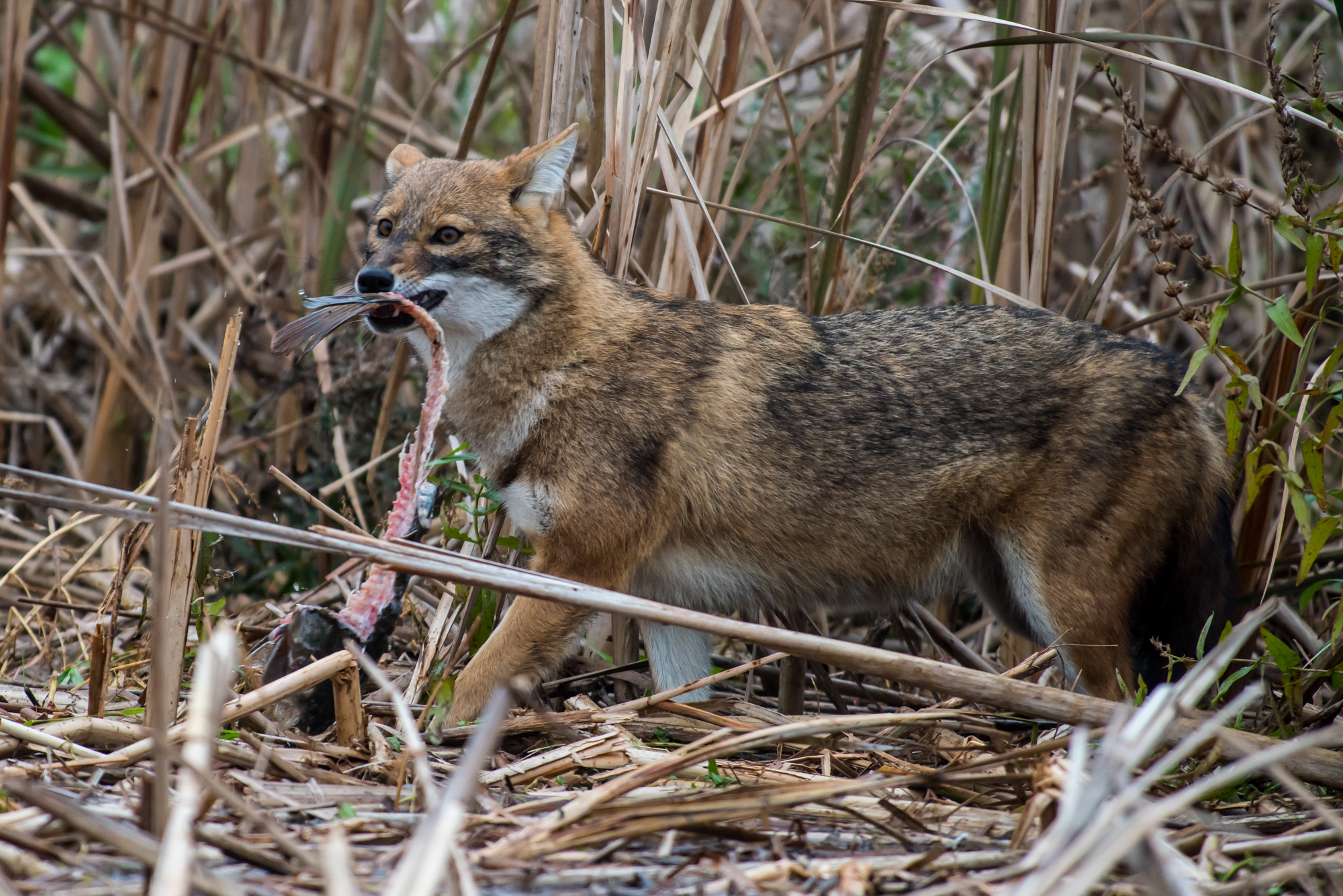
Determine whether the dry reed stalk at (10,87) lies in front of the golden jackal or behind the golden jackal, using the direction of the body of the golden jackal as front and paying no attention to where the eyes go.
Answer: in front

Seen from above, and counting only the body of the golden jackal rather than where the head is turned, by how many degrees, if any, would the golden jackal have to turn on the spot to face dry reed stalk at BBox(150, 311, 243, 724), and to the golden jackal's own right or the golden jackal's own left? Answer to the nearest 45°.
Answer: approximately 45° to the golden jackal's own left

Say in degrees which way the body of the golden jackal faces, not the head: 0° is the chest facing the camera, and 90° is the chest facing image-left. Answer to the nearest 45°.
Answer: approximately 90°

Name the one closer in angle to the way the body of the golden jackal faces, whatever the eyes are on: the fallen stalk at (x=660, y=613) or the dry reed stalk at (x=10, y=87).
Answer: the dry reed stalk

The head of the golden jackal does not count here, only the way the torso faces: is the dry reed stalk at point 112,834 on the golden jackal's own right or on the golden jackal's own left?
on the golden jackal's own left
